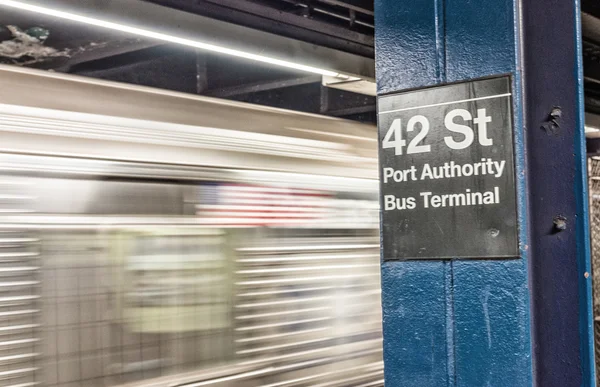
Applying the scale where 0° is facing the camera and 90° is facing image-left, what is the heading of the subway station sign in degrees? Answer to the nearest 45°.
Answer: approximately 45°

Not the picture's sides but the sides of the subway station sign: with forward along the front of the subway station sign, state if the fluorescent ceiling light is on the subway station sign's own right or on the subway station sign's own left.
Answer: on the subway station sign's own right

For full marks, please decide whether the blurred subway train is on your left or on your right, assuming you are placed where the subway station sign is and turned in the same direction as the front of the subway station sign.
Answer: on your right
